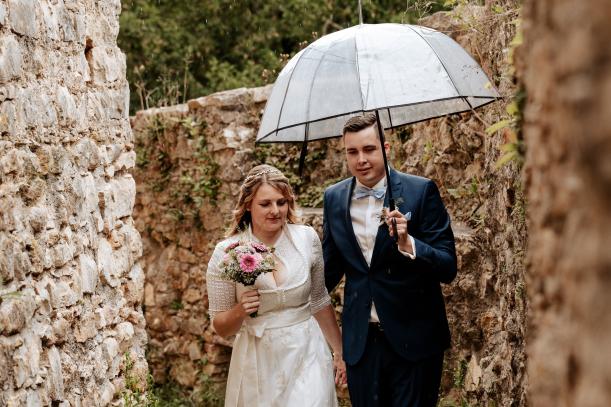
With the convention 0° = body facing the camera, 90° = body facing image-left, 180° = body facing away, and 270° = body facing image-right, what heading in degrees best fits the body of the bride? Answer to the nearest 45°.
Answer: approximately 0°

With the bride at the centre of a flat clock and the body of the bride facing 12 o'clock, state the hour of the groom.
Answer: The groom is roughly at 10 o'clock from the bride.
